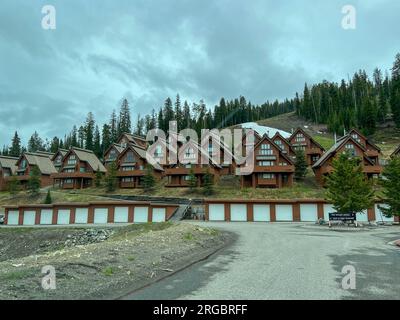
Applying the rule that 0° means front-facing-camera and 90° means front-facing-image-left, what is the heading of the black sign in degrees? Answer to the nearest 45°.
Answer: approximately 0°

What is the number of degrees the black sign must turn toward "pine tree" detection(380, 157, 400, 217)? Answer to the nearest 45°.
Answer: approximately 135° to its left
